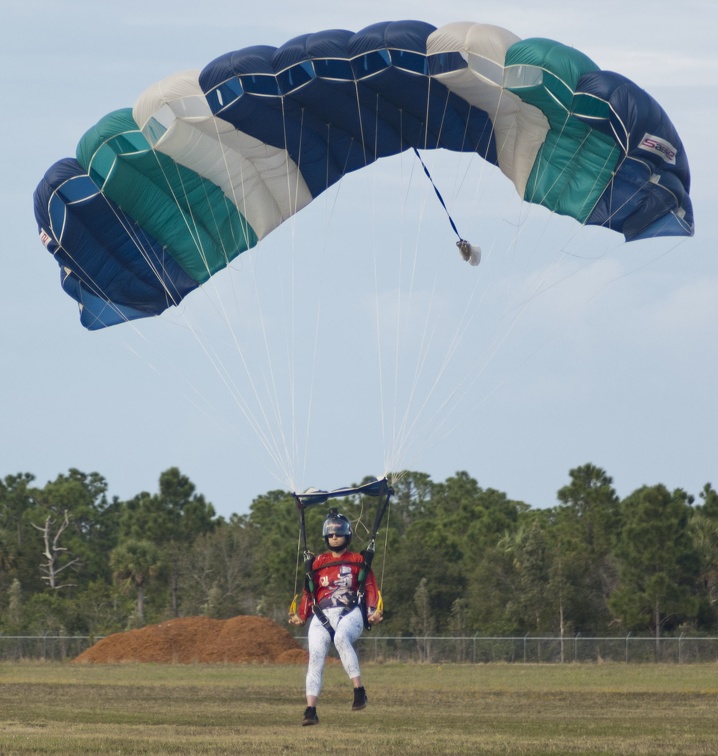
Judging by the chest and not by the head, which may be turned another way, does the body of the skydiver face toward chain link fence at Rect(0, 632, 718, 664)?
no

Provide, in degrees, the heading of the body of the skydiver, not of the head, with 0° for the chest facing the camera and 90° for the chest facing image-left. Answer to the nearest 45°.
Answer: approximately 0°

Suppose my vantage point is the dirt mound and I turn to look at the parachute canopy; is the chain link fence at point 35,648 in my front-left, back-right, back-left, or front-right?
back-right

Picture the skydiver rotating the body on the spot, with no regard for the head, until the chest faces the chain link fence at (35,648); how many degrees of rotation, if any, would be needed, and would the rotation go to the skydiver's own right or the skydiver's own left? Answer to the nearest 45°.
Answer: approximately 180°

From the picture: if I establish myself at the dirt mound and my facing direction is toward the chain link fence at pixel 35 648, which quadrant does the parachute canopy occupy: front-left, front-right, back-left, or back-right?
back-left

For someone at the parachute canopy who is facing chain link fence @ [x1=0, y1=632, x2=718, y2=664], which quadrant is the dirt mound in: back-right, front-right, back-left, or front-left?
front-left

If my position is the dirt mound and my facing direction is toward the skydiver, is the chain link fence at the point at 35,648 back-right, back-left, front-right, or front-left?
back-right

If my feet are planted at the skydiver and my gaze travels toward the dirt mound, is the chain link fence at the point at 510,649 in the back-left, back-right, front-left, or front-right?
front-right
